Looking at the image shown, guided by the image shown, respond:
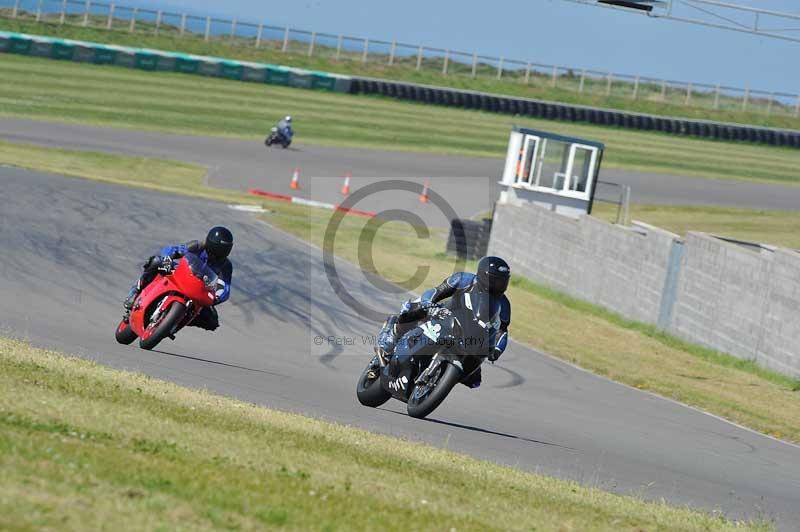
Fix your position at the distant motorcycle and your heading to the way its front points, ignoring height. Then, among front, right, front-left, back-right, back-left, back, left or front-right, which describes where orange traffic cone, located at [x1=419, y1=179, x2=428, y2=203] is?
back-left

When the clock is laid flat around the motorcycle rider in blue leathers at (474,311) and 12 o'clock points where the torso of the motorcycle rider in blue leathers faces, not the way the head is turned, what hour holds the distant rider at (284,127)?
The distant rider is roughly at 7 o'clock from the motorcycle rider in blue leathers.

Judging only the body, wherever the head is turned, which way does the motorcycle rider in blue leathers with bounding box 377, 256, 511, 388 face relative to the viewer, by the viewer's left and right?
facing the viewer and to the right of the viewer

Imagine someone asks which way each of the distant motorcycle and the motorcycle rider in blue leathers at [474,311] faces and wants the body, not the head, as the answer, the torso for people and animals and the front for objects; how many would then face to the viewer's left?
1

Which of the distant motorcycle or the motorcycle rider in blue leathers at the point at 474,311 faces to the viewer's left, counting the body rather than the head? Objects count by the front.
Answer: the distant motorcycle

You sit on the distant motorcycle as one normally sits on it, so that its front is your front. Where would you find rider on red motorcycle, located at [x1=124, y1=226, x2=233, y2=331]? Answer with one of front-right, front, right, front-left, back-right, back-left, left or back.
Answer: left

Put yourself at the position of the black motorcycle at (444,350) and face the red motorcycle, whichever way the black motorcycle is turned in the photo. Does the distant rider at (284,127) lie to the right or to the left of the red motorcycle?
right

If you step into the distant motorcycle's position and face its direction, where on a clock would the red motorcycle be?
The red motorcycle is roughly at 9 o'clock from the distant motorcycle.

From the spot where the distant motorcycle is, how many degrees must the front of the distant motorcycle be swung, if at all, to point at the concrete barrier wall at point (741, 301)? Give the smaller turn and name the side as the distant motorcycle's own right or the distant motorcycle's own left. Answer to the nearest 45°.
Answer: approximately 90° to the distant motorcycle's own left

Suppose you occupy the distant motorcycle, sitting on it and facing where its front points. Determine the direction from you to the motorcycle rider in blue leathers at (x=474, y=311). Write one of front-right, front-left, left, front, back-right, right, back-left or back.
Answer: left
